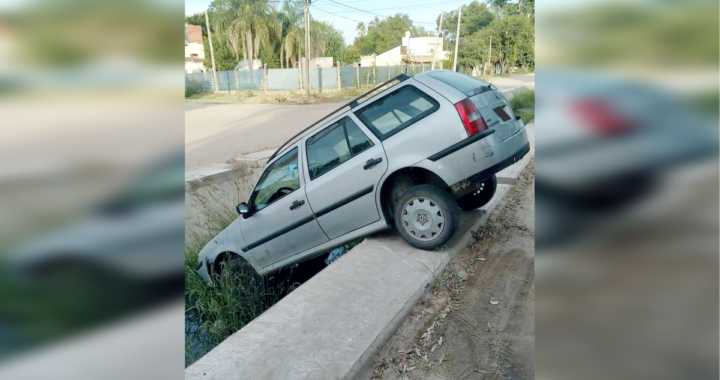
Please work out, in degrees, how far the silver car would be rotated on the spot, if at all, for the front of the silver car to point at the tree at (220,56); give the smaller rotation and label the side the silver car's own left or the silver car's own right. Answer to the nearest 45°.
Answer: approximately 45° to the silver car's own right

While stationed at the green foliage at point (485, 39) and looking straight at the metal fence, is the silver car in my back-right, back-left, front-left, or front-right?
front-left

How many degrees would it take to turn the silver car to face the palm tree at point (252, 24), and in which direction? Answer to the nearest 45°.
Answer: approximately 45° to its right

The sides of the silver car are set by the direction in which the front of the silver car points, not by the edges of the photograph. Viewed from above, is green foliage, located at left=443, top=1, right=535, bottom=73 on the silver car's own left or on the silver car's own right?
on the silver car's own right

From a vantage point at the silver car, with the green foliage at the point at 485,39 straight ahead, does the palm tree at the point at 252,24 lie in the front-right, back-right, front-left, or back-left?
front-left

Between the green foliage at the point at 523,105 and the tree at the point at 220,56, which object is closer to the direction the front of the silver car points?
the tree

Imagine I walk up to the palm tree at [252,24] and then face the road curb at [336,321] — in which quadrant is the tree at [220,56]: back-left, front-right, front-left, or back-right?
back-right

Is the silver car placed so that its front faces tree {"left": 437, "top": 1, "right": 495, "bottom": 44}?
no

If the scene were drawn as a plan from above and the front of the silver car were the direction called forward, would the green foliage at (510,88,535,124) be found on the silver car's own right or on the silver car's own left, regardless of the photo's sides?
on the silver car's own right
